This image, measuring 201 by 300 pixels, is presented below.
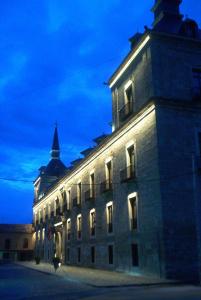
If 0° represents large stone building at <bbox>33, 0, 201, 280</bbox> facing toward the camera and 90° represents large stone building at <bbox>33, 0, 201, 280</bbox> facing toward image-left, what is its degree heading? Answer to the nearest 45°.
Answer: approximately 45°
